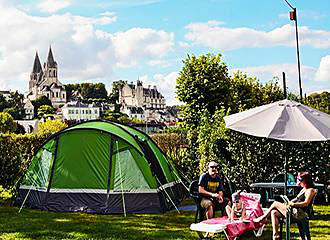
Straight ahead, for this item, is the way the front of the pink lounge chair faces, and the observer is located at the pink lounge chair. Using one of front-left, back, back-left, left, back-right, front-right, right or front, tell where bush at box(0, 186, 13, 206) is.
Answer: front-right

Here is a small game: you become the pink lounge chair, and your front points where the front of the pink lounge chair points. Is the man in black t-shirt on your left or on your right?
on your right

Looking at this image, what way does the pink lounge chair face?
to the viewer's left

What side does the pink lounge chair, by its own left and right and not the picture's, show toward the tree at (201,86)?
right

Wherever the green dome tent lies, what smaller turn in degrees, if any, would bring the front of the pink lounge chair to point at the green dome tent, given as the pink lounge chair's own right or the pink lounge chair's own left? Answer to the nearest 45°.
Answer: approximately 45° to the pink lounge chair's own right

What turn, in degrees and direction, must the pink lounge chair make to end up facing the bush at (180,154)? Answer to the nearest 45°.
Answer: approximately 90° to its right

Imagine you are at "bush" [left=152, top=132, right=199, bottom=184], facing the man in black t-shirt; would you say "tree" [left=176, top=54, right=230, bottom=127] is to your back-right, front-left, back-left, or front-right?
back-left
